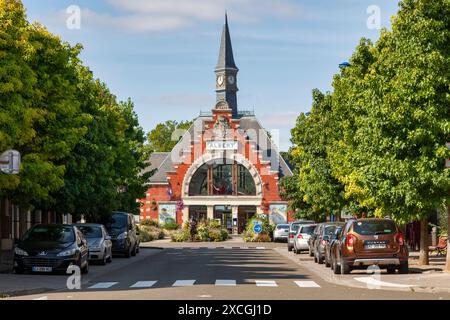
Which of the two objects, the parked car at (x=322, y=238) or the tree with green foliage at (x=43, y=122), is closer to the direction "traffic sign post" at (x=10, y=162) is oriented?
the tree with green foliage

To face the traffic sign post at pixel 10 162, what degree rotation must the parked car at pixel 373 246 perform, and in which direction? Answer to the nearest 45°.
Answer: approximately 90° to its left

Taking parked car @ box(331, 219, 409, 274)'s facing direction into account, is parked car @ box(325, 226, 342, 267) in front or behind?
in front

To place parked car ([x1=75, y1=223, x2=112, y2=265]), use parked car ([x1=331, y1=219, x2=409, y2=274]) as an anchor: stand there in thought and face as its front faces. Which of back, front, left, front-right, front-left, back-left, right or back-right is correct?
front-left

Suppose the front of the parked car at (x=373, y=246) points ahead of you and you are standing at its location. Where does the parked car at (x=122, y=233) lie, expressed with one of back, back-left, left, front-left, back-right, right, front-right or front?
front-left

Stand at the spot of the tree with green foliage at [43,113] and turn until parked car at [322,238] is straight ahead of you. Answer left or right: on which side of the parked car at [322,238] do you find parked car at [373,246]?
right

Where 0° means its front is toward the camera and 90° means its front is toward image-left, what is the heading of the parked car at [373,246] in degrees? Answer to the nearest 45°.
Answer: approximately 180°

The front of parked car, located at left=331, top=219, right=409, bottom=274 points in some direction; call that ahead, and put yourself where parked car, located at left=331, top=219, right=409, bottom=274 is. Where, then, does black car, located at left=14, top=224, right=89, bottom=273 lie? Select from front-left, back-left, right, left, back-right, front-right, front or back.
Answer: left

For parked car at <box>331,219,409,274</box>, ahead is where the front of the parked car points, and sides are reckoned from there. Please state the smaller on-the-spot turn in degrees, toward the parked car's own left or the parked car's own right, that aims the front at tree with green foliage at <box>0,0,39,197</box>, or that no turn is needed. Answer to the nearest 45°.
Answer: approximately 90° to the parked car's own left
